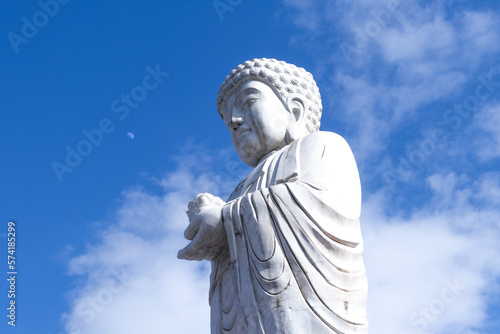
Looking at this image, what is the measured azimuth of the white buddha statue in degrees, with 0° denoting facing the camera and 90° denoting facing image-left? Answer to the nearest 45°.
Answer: approximately 45°
